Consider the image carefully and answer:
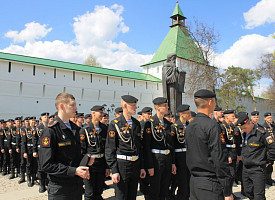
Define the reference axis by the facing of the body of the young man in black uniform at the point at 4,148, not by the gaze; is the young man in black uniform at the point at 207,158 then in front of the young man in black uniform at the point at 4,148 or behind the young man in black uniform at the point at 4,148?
in front

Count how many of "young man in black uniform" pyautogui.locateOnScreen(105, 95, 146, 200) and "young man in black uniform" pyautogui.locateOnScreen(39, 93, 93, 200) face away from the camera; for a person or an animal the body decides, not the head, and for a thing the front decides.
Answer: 0

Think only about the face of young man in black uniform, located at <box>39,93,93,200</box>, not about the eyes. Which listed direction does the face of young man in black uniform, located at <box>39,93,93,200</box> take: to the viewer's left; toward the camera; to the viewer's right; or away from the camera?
to the viewer's right

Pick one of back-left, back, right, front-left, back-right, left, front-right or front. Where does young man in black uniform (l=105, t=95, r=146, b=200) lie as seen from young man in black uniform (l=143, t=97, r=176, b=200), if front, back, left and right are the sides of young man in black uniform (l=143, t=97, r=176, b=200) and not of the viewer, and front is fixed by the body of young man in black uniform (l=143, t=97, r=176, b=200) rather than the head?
right

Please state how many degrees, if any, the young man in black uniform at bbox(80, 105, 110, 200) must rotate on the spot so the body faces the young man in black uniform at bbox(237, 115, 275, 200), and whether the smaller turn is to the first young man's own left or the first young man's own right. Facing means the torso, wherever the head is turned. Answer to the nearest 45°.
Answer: approximately 45° to the first young man's own left

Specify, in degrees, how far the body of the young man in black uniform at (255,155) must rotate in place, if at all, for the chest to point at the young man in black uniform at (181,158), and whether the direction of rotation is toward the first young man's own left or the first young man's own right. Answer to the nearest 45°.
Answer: approximately 45° to the first young man's own right

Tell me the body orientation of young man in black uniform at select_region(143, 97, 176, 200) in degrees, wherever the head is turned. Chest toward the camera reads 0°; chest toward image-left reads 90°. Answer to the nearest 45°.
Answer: approximately 315°

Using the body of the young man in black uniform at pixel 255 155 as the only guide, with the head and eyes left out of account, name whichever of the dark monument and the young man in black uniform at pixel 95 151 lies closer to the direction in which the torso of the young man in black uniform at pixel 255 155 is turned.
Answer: the young man in black uniform

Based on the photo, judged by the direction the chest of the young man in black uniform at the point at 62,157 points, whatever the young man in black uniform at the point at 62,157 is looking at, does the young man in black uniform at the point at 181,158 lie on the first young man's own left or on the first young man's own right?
on the first young man's own left

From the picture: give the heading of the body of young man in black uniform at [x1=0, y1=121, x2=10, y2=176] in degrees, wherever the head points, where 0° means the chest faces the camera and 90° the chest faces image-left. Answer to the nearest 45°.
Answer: approximately 315°

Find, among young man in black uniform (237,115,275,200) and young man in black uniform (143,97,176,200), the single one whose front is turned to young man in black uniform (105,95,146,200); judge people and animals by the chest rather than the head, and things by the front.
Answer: young man in black uniform (237,115,275,200)

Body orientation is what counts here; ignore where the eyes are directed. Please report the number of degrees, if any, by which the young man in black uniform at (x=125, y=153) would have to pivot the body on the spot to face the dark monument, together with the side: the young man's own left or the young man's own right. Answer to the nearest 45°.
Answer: approximately 135° to the young man's own left
